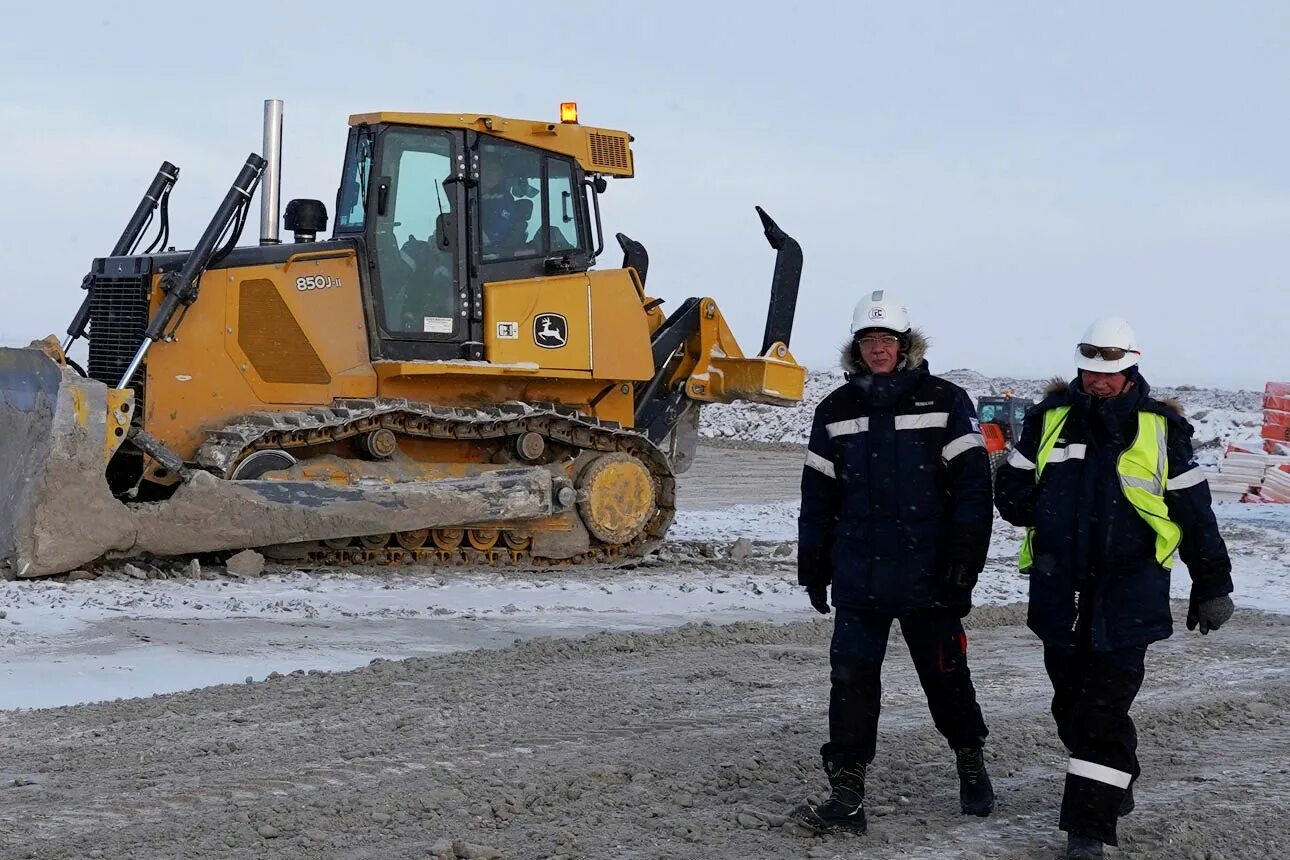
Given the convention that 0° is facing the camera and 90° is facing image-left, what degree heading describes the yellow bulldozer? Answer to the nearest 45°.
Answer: approximately 45°

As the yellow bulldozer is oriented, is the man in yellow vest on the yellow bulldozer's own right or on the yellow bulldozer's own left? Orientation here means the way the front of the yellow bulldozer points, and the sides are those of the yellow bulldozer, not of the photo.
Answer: on the yellow bulldozer's own left

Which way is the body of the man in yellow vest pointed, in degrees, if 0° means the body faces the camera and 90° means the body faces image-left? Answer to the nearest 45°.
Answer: approximately 0°

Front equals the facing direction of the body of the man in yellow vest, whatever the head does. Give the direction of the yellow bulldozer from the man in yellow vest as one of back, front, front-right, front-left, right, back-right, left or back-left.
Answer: back-right
